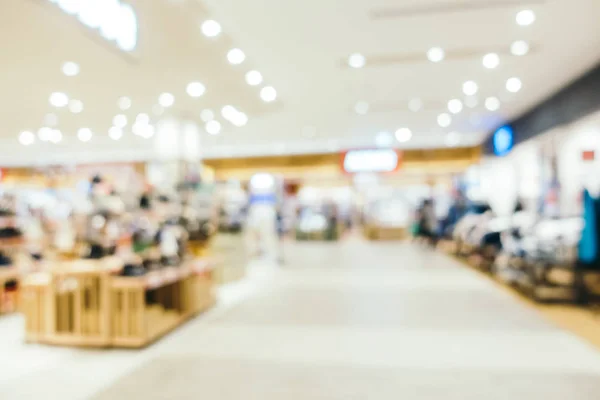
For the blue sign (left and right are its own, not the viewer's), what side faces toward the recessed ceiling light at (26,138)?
front

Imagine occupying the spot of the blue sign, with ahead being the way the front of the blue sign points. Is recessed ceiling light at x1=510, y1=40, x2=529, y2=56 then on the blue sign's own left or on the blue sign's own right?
on the blue sign's own left

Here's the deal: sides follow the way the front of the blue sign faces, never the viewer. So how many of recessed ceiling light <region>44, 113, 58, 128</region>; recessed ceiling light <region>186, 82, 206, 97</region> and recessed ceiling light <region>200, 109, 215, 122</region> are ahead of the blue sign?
3

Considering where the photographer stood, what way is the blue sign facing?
facing the viewer and to the left of the viewer

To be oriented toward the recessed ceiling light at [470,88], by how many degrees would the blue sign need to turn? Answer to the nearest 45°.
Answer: approximately 45° to its left

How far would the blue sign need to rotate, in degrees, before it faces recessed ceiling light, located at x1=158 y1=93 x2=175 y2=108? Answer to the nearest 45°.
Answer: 0° — it already faces it

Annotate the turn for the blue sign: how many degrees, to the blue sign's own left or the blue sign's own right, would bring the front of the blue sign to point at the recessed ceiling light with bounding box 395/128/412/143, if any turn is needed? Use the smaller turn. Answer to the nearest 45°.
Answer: approximately 45° to the blue sign's own right

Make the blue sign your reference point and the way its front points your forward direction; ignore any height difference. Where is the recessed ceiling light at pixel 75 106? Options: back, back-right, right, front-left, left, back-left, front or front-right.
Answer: front

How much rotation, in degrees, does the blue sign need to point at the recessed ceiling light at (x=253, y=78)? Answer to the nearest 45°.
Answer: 0° — it already faces it

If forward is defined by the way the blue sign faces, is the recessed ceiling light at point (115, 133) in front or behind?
in front

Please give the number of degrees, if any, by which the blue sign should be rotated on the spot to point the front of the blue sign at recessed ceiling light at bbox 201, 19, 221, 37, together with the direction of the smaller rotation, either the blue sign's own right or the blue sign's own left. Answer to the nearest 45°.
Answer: approximately 45° to the blue sign's own left

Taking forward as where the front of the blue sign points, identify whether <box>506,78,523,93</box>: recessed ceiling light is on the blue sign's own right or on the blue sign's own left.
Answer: on the blue sign's own left

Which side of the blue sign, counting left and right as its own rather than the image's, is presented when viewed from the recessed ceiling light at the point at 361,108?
front

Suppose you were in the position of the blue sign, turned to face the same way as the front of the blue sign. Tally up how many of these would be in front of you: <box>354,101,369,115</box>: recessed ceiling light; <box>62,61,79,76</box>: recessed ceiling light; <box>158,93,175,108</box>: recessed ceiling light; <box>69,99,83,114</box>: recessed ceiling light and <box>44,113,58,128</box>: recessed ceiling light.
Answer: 5
